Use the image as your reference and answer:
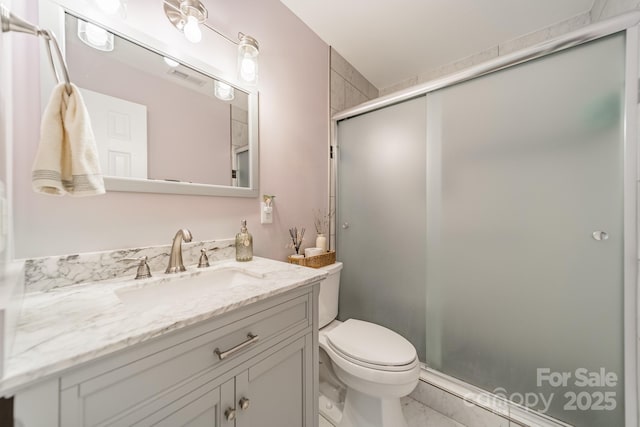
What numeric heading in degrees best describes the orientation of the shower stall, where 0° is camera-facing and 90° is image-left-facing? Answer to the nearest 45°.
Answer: approximately 45°

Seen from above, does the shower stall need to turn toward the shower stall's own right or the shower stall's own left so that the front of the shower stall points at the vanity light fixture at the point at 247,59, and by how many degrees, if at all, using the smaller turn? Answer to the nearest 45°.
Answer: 0° — it already faces it

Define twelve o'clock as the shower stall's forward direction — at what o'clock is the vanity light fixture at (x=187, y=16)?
The vanity light fixture is roughly at 12 o'clock from the shower stall.

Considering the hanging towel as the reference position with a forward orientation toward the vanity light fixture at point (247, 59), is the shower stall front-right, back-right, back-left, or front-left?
front-right

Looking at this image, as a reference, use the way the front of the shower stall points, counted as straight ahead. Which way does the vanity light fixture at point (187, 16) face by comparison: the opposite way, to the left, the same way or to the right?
the opposite way

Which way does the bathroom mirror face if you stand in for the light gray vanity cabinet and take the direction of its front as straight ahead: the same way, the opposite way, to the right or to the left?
the same way

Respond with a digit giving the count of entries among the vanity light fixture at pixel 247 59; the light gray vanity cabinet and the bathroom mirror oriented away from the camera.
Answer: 0
